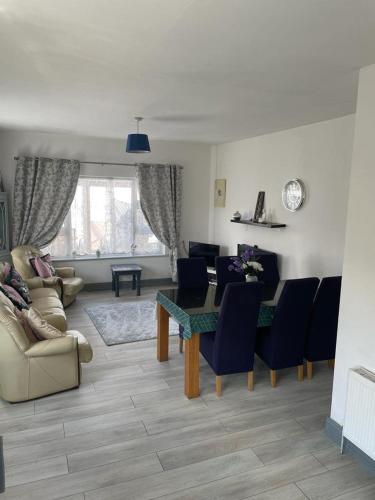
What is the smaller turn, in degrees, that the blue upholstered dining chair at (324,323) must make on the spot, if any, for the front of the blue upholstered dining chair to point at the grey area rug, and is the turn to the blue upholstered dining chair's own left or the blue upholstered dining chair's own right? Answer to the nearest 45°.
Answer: approximately 45° to the blue upholstered dining chair's own left

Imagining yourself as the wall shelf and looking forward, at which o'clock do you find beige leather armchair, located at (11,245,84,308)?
The beige leather armchair is roughly at 1 o'clock from the wall shelf.

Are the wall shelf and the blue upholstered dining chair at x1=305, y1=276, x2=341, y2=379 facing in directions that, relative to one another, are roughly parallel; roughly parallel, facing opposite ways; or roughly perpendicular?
roughly perpendicular

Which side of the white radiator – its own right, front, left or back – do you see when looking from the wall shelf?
right

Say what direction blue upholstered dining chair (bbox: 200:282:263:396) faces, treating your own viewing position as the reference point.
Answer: facing away from the viewer and to the left of the viewer

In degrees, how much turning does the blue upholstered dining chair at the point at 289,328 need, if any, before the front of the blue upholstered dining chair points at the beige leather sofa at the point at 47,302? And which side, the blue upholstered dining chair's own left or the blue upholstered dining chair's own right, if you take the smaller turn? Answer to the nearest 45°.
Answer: approximately 45° to the blue upholstered dining chair's own left

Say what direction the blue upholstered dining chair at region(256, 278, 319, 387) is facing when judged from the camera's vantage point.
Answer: facing away from the viewer and to the left of the viewer

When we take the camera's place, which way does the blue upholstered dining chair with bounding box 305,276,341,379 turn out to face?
facing away from the viewer and to the left of the viewer
